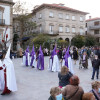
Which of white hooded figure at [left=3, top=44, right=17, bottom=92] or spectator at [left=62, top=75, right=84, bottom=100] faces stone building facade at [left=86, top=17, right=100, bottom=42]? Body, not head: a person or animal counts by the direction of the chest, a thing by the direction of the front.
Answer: the spectator

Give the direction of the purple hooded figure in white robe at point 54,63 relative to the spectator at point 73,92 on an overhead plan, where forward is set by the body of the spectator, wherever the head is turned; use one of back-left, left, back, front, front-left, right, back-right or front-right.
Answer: front

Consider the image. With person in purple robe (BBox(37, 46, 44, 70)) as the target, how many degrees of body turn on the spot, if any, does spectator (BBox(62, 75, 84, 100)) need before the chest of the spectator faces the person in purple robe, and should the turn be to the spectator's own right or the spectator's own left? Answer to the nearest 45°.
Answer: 0° — they already face them

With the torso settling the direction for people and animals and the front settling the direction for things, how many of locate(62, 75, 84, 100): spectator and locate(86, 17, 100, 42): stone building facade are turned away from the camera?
1

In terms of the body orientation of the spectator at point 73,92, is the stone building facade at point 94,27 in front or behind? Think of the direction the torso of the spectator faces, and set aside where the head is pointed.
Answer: in front

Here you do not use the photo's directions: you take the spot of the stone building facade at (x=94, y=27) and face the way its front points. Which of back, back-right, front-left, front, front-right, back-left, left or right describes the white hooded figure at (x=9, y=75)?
front-left

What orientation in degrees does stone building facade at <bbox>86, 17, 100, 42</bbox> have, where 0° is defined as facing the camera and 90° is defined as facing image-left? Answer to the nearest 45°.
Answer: approximately 45°

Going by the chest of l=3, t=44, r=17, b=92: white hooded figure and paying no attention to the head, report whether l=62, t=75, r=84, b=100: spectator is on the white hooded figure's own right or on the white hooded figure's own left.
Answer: on the white hooded figure's own left

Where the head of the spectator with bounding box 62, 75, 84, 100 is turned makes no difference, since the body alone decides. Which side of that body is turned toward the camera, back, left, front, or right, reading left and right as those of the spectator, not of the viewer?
back
